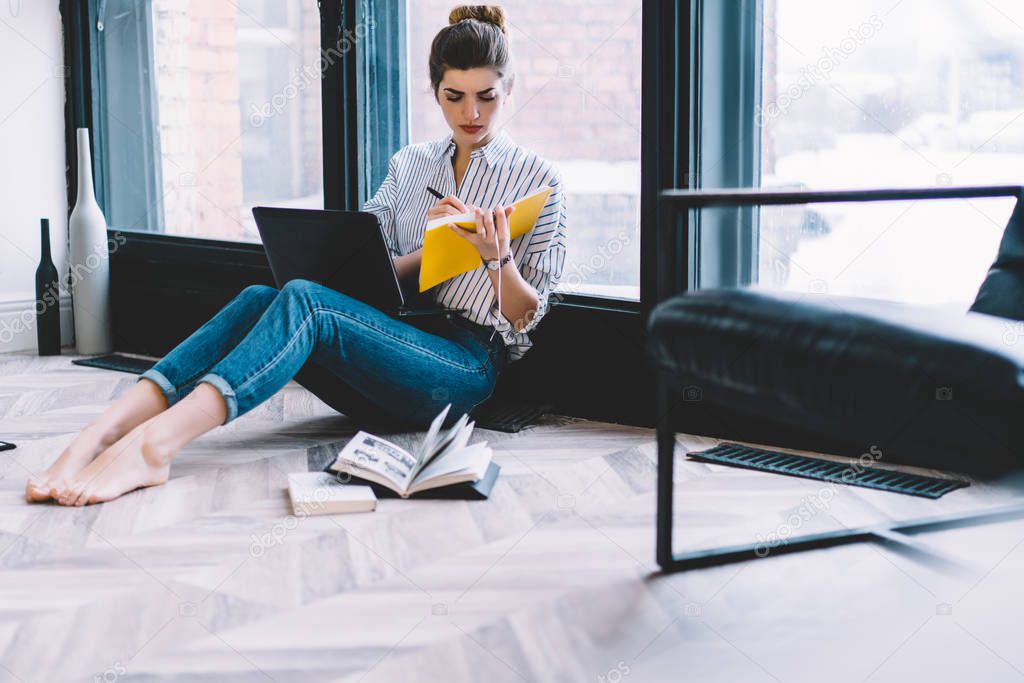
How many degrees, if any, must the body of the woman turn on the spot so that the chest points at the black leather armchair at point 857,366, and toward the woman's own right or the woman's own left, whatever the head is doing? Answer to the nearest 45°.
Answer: approximately 45° to the woman's own left

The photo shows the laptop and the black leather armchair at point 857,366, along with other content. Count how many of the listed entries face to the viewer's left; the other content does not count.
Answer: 1

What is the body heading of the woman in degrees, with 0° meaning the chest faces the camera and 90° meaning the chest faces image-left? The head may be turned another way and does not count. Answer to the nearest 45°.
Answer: approximately 45°

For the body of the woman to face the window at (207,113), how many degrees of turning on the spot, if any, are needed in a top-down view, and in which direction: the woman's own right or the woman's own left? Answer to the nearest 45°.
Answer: approximately 135° to the woman's own right

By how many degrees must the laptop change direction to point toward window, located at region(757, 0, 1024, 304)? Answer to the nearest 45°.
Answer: approximately 45° to its right

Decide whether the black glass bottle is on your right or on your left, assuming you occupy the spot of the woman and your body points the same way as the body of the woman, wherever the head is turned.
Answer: on your right

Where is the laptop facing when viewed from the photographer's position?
facing away from the viewer and to the right of the viewer

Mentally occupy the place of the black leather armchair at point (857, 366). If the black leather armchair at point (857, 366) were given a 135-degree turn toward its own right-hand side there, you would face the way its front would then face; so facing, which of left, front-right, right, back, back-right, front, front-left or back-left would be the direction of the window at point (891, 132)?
front-left

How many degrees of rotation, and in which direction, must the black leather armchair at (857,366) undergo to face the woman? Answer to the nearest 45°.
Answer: approximately 45° to its right

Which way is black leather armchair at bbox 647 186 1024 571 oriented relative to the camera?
to the viewer's left

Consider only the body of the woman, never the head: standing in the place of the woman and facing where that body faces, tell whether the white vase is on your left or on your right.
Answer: on your right

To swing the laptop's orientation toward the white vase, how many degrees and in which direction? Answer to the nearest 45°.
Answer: approximately 90° to its left
